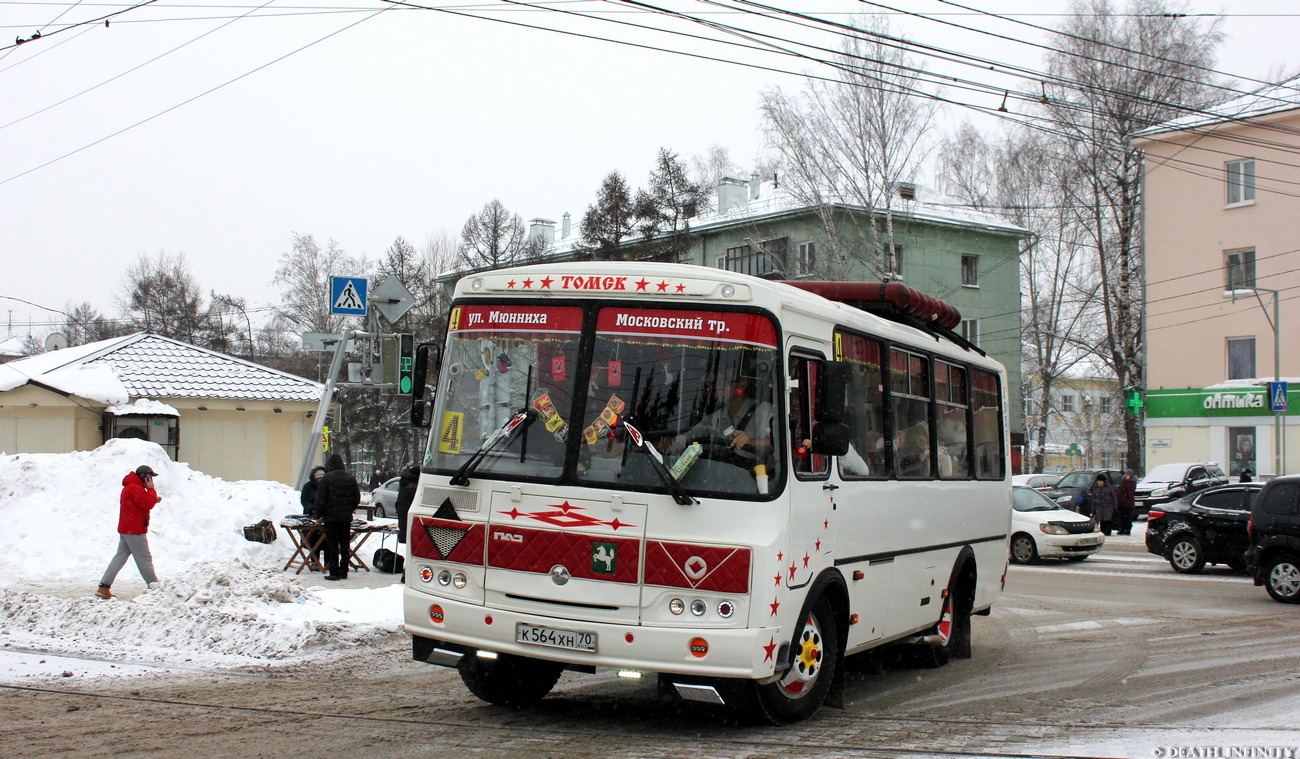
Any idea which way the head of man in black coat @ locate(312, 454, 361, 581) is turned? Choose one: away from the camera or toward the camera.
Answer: away from the camera

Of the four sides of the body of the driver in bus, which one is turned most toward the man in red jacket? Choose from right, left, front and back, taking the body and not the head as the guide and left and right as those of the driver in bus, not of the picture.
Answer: right

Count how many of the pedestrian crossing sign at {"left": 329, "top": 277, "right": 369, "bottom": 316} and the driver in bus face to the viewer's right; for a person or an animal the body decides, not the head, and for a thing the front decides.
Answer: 0

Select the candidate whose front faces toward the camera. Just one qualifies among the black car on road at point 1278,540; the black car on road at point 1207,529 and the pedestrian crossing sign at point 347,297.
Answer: the pedestrian crossing sign

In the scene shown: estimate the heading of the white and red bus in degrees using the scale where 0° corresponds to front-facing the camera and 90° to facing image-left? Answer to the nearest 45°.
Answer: approximately 45°

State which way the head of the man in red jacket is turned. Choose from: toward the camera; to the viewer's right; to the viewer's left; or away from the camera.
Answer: to the viewer's right

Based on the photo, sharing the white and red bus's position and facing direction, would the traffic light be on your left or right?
on your right

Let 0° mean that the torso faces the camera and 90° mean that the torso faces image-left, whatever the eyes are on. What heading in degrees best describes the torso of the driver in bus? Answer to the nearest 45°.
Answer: approximately 45°

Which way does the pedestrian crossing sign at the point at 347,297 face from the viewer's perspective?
toward the camera

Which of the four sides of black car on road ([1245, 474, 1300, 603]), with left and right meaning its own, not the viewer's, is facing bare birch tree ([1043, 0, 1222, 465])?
left

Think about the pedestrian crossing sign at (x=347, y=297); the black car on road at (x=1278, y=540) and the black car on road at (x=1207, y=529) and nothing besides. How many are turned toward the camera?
1
